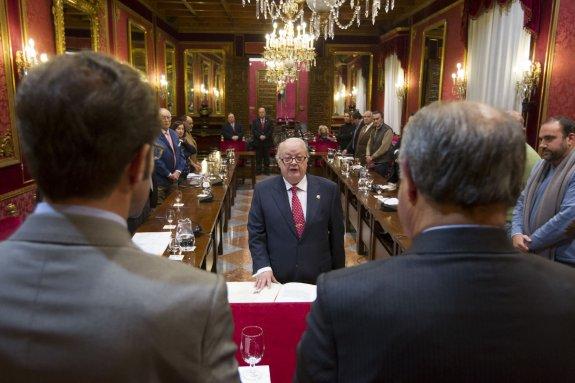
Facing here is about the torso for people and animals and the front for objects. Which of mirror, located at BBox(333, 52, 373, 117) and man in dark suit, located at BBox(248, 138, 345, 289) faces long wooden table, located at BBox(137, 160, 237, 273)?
the mirror

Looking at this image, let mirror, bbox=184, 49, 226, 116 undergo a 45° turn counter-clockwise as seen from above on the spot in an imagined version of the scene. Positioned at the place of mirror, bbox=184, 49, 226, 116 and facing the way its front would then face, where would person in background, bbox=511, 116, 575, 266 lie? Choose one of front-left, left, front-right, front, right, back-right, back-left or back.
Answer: front-right

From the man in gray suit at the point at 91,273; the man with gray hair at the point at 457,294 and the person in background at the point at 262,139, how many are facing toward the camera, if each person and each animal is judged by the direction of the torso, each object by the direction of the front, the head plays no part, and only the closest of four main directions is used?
1

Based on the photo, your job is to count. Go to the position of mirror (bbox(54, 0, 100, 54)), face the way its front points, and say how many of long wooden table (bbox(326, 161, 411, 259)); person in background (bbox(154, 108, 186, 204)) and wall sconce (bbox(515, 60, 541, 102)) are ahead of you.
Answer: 3

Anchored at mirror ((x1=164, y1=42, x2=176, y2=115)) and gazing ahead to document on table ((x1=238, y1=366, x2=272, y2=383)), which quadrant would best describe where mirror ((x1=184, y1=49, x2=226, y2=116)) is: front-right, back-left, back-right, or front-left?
back-left

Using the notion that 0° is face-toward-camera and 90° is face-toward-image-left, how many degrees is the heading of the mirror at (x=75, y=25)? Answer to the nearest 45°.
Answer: approximately 315°

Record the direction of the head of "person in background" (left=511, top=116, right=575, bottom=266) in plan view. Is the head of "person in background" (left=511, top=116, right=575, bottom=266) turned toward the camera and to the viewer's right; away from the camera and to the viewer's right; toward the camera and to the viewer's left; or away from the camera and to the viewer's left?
toward the camera and to the viewer's left

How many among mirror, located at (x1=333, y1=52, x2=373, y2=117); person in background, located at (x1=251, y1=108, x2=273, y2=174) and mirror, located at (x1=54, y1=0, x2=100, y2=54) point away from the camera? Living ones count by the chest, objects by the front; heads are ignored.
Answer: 0

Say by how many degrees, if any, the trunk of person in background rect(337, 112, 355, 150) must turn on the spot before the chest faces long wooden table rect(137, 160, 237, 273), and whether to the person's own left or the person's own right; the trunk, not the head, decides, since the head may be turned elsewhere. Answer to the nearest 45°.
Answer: approximately 45° to the person's own left

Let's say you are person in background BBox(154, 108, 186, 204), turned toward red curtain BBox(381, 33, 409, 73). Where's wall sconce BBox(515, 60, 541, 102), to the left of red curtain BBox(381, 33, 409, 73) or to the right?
right

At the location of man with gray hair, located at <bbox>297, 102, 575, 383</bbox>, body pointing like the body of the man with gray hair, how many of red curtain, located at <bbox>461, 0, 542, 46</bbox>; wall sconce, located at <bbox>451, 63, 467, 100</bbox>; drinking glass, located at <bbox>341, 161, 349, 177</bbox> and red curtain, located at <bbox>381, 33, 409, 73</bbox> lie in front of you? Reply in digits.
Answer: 4

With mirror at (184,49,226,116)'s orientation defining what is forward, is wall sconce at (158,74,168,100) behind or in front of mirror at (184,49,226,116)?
in front

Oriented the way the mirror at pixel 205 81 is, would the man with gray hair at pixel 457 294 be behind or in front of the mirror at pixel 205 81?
in front

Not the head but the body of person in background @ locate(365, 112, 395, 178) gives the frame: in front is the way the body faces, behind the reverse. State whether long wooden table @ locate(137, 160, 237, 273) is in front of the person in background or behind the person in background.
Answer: in front
